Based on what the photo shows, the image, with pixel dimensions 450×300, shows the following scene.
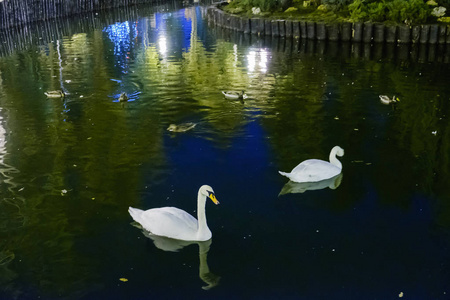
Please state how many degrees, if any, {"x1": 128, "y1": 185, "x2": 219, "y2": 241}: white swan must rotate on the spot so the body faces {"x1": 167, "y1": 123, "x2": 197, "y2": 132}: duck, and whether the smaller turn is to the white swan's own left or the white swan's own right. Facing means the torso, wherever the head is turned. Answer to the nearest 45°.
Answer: approximately 90° to the white swan's own left

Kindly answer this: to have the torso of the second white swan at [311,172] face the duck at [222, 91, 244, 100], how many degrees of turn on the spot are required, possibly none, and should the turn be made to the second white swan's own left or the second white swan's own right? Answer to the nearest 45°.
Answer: approximately 90° to the second white swan's own left

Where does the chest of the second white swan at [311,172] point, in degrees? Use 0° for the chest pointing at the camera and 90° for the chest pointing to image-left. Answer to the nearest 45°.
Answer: approximately 270°

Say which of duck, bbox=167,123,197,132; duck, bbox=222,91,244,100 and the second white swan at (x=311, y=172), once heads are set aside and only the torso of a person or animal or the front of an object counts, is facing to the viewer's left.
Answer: duck, bbox=167,123,197,132

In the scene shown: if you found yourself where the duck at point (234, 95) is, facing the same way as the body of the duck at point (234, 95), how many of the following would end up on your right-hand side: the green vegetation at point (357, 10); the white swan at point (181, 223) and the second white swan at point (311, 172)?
2

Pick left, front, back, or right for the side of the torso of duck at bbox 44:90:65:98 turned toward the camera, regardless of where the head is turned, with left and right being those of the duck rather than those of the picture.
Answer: right

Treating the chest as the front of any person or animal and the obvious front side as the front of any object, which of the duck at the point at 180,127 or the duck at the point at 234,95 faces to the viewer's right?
the duck at the point at 234,95

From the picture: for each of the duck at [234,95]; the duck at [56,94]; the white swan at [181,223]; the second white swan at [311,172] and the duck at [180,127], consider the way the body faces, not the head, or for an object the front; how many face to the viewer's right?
4

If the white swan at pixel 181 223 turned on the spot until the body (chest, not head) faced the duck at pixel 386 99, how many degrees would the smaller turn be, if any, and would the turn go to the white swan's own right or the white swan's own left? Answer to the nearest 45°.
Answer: approximately 45° to the white swan's own left

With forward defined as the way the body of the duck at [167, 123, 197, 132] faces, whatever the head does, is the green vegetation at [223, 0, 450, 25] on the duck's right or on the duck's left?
on the duck's right

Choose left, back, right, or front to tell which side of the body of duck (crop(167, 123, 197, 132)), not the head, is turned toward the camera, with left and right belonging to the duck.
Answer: left

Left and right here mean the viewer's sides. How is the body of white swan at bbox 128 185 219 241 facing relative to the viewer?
facing to the right of the viewer

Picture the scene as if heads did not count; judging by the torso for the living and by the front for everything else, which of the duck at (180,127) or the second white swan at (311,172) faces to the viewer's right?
the second white swan

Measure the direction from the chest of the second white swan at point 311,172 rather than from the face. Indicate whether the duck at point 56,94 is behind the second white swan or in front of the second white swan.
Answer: behind

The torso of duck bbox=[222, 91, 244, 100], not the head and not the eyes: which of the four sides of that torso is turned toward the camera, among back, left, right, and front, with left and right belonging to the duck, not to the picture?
right
